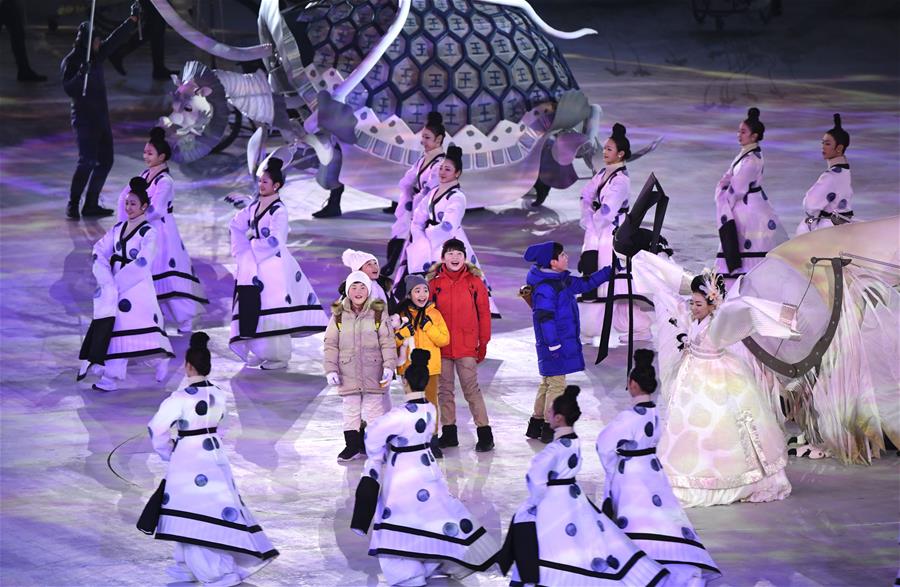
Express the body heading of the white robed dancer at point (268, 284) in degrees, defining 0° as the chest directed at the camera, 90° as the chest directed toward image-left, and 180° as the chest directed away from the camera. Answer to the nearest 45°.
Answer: approximately 45°

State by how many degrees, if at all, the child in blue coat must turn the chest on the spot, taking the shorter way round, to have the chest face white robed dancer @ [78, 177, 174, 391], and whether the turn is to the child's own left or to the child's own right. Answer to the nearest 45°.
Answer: approximately 180°

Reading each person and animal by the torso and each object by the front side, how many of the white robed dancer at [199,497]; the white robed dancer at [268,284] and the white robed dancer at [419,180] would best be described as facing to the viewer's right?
0

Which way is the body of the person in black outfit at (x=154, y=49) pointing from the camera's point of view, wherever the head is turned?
to the viewer's right

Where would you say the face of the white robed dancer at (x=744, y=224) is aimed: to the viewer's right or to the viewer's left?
to the viewer's left

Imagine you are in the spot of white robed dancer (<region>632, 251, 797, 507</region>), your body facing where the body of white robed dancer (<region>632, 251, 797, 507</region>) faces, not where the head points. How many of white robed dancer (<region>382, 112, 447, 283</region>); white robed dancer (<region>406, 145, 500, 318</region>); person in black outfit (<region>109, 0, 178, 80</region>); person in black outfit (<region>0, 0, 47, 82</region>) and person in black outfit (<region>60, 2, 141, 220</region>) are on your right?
5

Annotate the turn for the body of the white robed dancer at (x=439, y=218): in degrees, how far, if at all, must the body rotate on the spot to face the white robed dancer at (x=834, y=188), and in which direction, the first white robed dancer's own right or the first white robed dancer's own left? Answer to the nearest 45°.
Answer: approximately 135° to the first white robed dancer's own left

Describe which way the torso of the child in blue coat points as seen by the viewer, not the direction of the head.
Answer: to the viewer's right

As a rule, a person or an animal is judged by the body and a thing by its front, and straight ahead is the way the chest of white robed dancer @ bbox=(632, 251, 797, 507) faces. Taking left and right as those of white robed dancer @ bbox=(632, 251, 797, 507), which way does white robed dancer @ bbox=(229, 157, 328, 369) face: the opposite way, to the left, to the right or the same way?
the same way

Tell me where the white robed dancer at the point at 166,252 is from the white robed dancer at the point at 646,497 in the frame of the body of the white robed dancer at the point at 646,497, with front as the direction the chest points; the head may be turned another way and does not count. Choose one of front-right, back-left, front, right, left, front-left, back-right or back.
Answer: front

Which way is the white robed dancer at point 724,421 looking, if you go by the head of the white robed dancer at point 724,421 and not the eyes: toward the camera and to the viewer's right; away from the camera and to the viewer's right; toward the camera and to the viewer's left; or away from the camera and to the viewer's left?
toward the camera and to the viewer's left

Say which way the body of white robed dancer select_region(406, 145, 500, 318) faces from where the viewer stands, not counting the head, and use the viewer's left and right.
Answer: facing the viewer and to the left of the viewer

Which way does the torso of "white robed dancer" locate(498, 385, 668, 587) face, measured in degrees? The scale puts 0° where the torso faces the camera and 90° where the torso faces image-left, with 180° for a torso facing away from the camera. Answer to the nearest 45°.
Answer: approximately 135°

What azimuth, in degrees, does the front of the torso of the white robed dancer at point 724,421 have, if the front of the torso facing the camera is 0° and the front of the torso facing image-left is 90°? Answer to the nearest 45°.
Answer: approximately 45°

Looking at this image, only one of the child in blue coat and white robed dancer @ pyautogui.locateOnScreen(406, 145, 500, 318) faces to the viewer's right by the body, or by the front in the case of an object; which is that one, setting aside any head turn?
the child in blue coat
